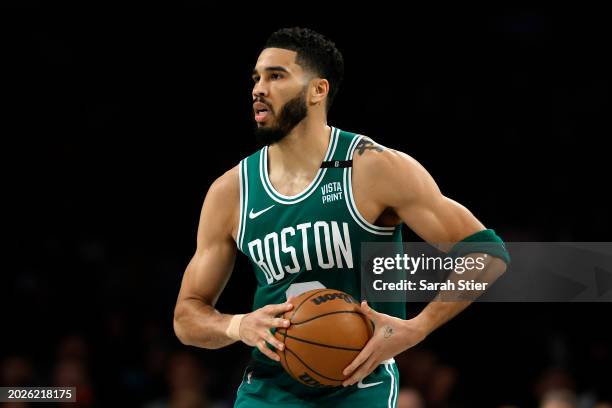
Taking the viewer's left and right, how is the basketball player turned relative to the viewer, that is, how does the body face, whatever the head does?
facing the viewer and to the left of the viewer
